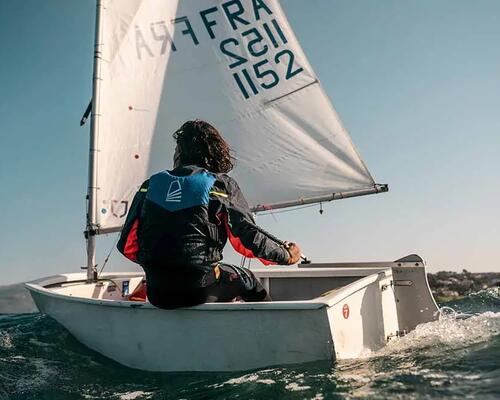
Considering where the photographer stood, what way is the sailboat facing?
facing away from the viewer and to the left of the viewer
